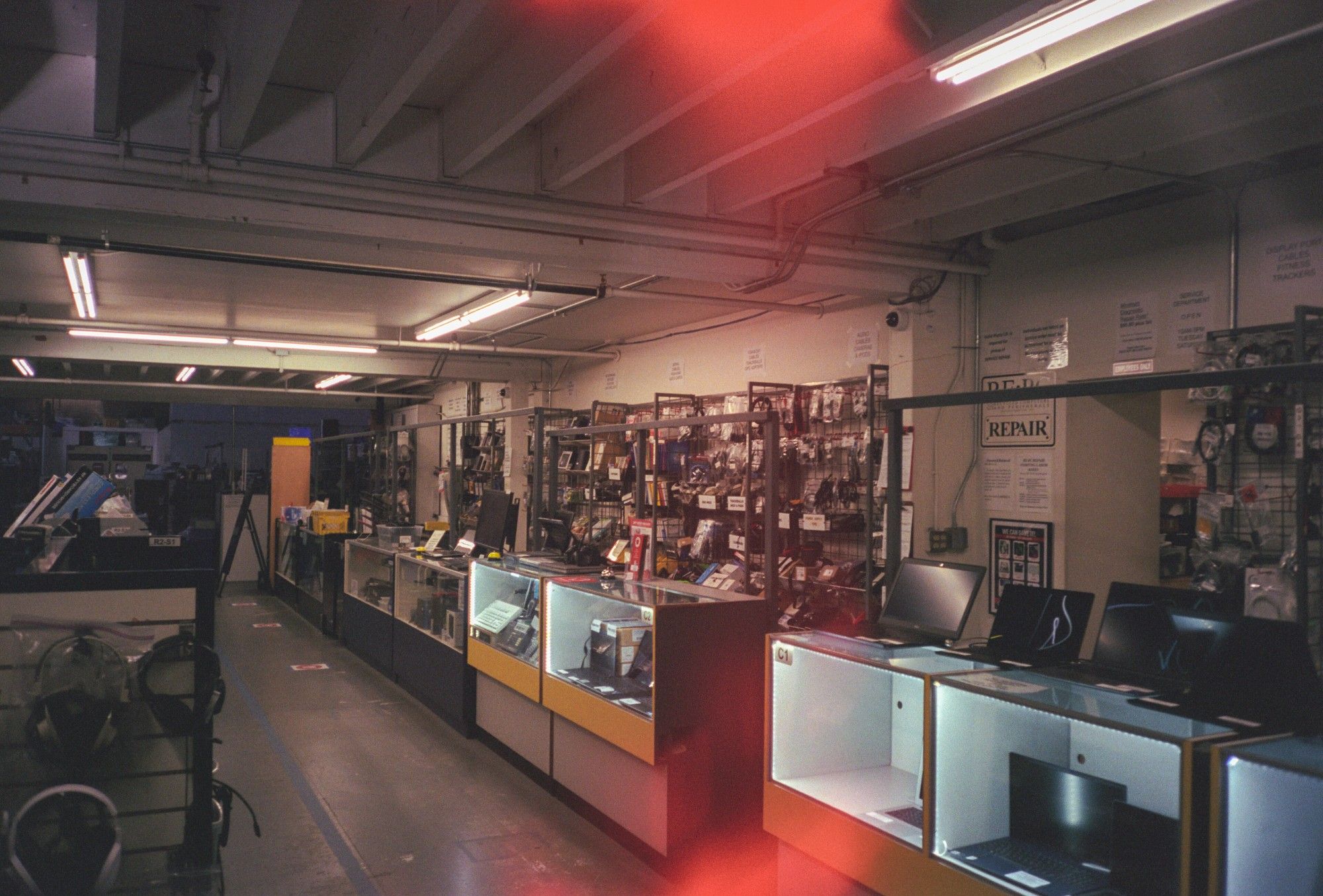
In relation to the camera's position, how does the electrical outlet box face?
facing the viewer

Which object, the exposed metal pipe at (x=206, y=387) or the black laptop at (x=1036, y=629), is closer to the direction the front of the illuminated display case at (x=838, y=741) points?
the exposed metal pipe

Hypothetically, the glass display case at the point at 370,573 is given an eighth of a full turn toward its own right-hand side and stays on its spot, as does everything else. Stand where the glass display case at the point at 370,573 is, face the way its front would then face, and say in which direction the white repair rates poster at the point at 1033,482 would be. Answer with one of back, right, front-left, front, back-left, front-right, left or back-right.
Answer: back-left

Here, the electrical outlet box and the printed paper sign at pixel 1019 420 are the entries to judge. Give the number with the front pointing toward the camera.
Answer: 2

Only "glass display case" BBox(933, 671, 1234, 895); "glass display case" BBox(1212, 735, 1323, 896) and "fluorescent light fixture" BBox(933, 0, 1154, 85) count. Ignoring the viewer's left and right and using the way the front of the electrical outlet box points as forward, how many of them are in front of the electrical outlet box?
3

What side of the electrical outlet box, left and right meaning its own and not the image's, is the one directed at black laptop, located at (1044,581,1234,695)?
front

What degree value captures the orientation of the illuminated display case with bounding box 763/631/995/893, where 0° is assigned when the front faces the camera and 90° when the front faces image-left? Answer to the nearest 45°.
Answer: approximately 45°

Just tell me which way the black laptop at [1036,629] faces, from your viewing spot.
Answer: facing the viewer and to the left of the viewer

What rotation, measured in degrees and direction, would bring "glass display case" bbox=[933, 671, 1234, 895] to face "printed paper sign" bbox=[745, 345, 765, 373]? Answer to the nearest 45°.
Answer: approximately 90° to its right

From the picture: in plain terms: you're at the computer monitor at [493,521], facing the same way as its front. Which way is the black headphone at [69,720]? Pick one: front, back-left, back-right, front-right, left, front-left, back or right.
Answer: front-left

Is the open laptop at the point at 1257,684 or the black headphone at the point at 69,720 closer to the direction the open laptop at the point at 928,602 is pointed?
the black headphone

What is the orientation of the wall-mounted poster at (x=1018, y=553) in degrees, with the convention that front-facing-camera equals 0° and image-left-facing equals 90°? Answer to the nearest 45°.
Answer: approximately 45°

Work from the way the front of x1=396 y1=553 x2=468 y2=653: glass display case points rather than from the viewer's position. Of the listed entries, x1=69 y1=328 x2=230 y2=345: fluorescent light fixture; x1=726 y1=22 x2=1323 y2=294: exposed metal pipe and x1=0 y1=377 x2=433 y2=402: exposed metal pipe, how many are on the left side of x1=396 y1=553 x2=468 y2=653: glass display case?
1

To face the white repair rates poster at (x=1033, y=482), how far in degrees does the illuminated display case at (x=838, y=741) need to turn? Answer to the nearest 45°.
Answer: approximately 135° to its right
